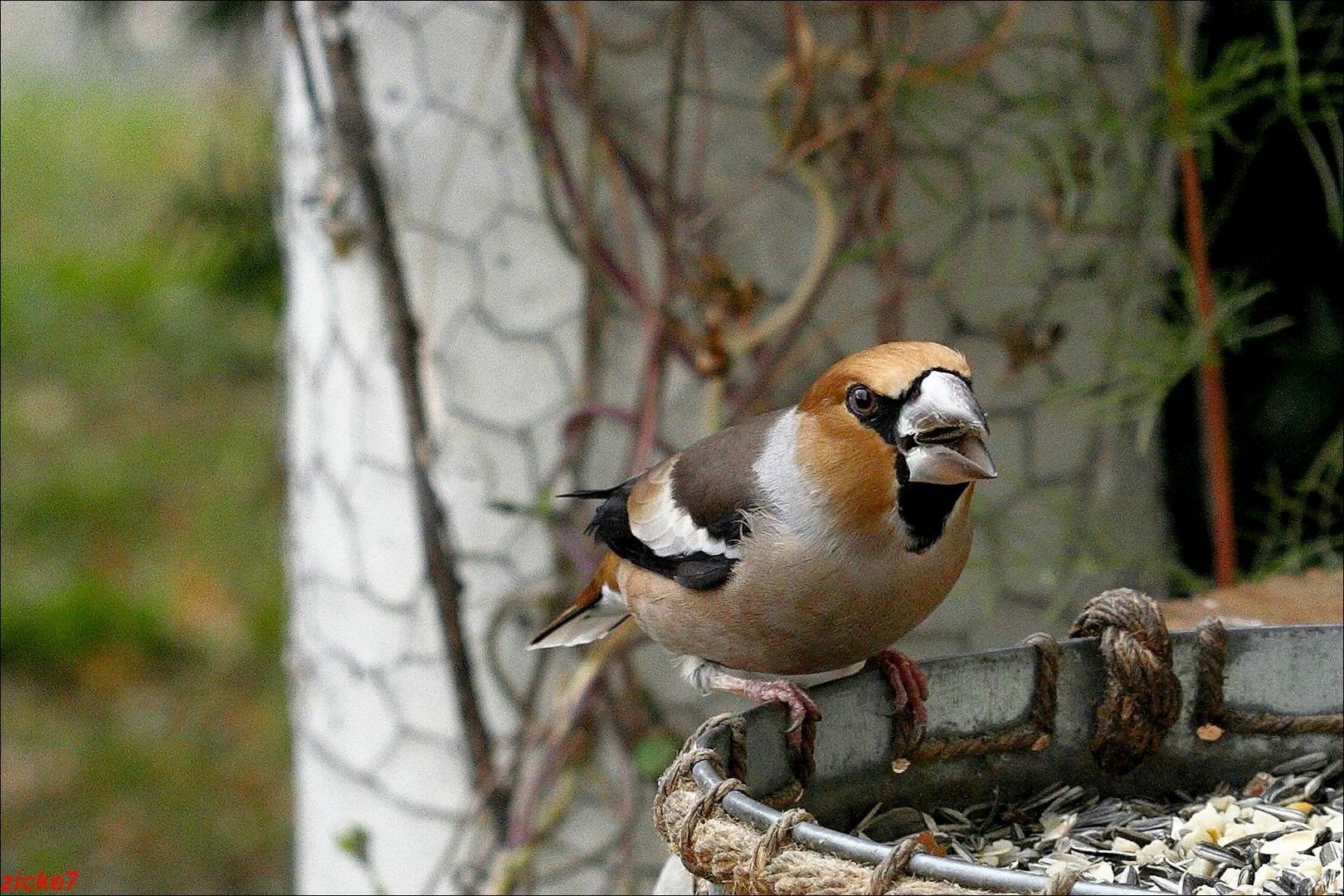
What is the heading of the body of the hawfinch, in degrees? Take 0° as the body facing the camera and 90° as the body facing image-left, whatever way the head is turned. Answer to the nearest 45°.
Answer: approximately 315°
